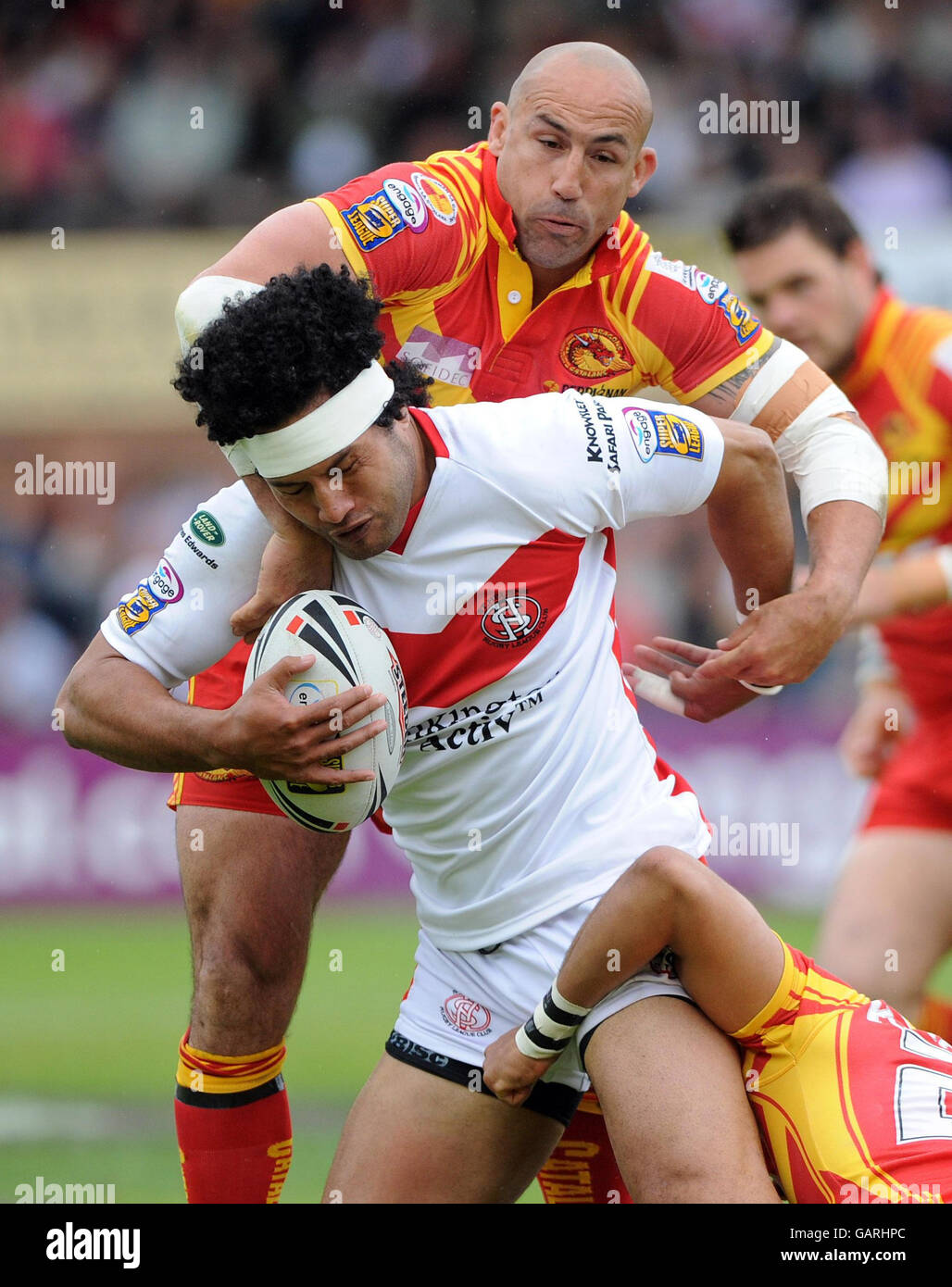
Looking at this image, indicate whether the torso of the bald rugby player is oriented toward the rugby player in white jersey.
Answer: yes

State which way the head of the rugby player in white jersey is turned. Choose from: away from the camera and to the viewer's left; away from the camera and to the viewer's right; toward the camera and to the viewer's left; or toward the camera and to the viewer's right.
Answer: toward the camera and to the viewer's left

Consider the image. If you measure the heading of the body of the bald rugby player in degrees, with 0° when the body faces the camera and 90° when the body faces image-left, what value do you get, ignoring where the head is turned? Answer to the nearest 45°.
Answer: approximately 0°
